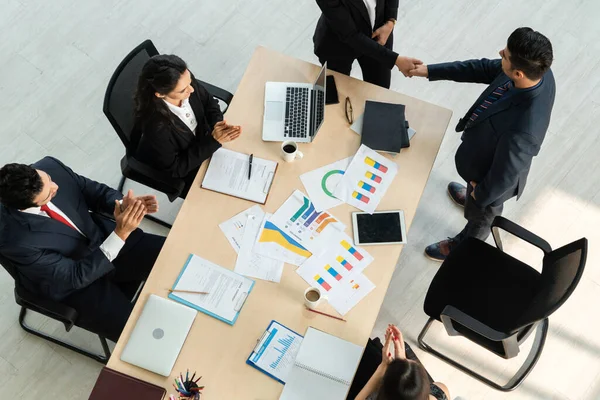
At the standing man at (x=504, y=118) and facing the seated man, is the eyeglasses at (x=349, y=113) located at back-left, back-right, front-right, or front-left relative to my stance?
front-right

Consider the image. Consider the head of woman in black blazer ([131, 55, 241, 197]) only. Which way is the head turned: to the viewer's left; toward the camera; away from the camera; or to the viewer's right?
to the viewer's right

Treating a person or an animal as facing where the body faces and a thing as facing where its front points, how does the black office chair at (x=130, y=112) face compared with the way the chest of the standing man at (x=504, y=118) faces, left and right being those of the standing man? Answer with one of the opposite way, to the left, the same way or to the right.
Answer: the opposite way

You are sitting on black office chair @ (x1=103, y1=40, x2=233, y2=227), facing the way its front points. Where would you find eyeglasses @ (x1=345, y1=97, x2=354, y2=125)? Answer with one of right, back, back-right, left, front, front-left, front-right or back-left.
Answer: front-left

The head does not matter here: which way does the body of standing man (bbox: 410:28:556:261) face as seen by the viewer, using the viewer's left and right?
facing to the left of the viewer

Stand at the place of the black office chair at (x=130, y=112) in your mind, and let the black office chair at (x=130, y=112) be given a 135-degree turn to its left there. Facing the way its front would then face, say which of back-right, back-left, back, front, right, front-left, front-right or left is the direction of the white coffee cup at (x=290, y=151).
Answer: right

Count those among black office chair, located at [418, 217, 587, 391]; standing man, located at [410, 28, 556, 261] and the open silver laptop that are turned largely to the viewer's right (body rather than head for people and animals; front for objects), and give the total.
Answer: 0

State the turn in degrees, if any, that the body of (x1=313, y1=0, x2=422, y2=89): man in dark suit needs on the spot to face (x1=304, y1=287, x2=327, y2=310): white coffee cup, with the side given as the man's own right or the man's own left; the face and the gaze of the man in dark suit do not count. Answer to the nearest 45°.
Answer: approximately 45° to the man's own right

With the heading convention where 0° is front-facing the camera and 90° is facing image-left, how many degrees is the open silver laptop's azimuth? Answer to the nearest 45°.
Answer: approximately 90°
